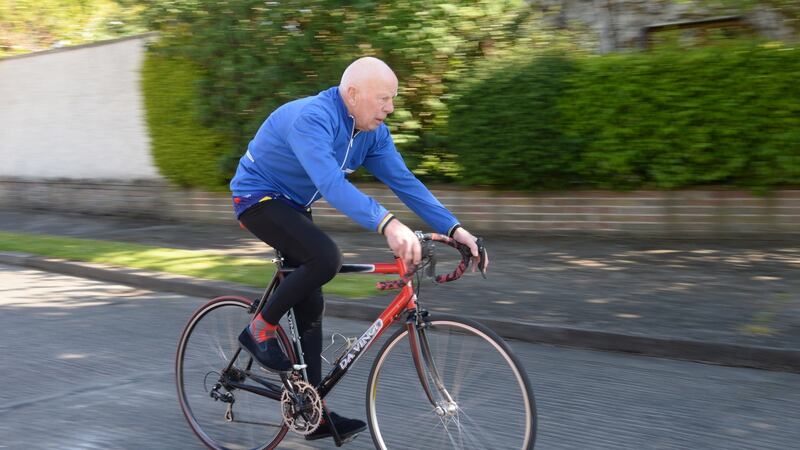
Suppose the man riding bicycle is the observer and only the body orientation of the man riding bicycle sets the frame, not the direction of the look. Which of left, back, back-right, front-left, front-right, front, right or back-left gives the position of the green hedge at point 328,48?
back-left

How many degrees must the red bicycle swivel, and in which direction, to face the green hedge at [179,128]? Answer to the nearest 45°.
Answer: approximately 135° to its left

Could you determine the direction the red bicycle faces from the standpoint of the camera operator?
facing the viewer and to the right of the viewer

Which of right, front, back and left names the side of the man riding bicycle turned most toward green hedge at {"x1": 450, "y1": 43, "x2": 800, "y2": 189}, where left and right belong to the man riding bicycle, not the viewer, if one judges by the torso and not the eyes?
left

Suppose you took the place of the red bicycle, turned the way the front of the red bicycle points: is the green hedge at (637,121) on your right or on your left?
on your left

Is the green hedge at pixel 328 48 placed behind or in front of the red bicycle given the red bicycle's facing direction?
behind

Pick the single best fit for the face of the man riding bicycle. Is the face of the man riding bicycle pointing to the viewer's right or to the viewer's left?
to the viewer's right

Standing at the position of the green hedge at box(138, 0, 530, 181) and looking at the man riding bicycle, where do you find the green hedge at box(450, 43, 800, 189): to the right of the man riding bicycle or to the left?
left
